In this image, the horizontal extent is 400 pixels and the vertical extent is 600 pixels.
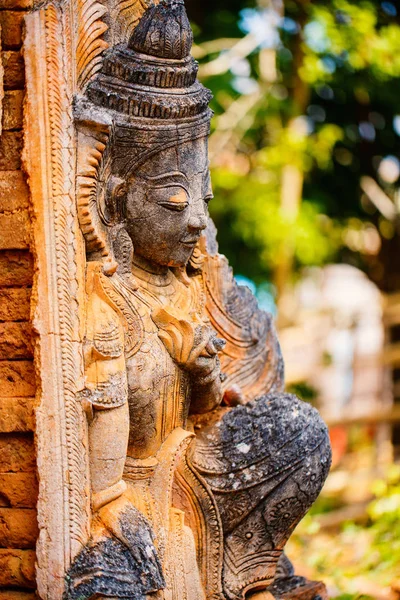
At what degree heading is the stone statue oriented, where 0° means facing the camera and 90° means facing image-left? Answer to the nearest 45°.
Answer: approximately 315°
